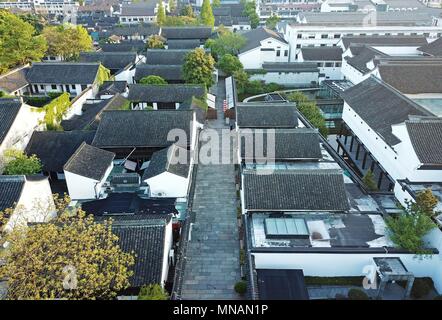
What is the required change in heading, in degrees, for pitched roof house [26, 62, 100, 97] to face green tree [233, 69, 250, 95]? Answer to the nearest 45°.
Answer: approximately 90° to its left

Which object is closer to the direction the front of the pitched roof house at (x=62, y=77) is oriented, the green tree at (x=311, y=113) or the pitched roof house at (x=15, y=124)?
the pitched roof house

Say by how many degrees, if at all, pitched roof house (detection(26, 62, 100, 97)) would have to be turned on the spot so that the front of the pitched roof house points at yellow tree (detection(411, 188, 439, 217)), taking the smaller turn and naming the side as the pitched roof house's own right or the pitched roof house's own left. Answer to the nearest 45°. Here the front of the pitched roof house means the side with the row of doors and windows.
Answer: approximately 45° to the pitched roof house's own left

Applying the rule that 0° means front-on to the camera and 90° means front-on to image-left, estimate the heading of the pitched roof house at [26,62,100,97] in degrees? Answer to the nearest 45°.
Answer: approximately 0°

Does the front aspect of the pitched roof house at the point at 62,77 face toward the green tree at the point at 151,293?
yes

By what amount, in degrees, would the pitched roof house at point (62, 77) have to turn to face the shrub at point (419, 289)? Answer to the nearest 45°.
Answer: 0° — it already faces it

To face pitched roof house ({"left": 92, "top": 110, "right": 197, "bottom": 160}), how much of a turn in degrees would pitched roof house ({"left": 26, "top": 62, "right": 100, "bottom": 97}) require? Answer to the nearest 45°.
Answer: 0° — it already faces it

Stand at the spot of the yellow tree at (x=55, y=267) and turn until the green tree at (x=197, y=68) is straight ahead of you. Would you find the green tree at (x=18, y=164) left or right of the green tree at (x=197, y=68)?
left
